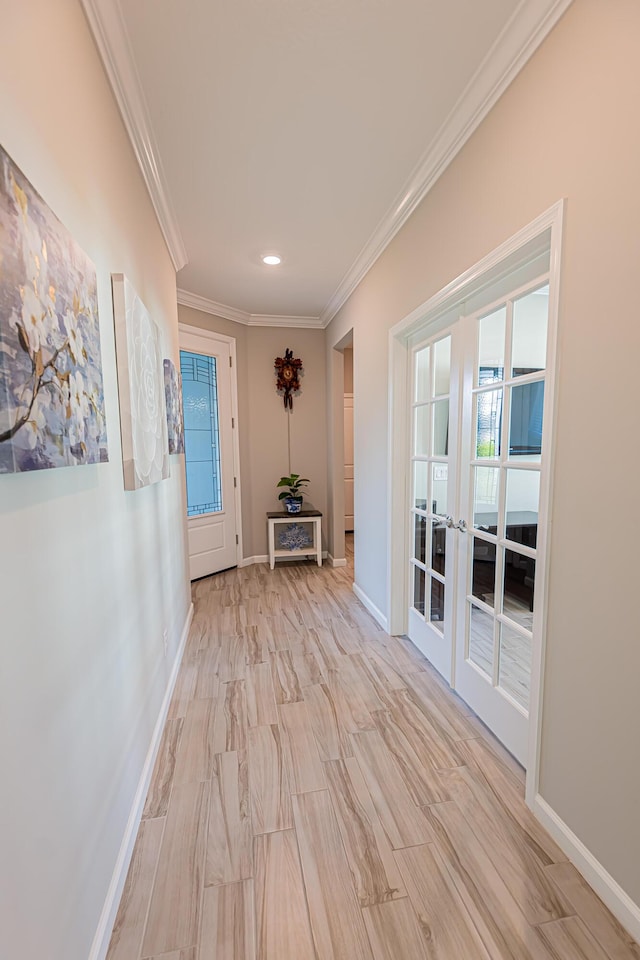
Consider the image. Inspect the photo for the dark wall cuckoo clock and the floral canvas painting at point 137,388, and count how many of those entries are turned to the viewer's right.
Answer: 1

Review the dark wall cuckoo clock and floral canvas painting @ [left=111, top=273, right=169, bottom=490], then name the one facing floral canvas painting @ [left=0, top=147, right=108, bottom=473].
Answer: the dark wall cuckoo clock

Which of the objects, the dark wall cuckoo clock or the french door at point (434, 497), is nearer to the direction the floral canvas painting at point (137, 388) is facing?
the french door

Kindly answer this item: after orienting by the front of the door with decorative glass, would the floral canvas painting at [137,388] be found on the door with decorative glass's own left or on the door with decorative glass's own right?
on the door with decorative glass's own right

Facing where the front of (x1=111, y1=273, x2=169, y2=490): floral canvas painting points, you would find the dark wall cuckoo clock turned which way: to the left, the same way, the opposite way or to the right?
to the right

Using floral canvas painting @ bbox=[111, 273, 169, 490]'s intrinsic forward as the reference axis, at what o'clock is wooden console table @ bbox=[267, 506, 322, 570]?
The wooden console table is roughly at 10 o'clock from the floral canvas painting.

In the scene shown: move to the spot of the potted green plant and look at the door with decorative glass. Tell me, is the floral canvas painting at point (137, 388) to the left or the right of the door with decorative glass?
left

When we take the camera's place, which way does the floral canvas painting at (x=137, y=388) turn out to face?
facing to the right of the viewer

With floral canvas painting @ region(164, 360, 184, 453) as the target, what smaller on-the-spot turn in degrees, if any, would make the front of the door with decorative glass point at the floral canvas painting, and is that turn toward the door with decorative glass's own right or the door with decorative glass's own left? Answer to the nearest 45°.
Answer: approximately 45° to the door with decorative glass's own right

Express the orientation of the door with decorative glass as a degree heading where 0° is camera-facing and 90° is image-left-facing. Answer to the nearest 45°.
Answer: approximately 315°

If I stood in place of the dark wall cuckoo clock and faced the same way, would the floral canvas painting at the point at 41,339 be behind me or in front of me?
in front

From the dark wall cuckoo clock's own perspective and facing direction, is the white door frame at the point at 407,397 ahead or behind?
ahead

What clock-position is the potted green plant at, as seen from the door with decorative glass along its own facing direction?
The potted green plant is roughly at 10 o'clock from the door with decorative glass.
